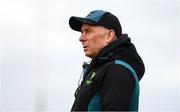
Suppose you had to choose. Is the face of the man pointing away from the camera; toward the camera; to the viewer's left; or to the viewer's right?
to the viewer's left

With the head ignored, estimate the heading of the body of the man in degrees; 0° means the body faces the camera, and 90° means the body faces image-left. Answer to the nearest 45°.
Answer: approximately 90°
